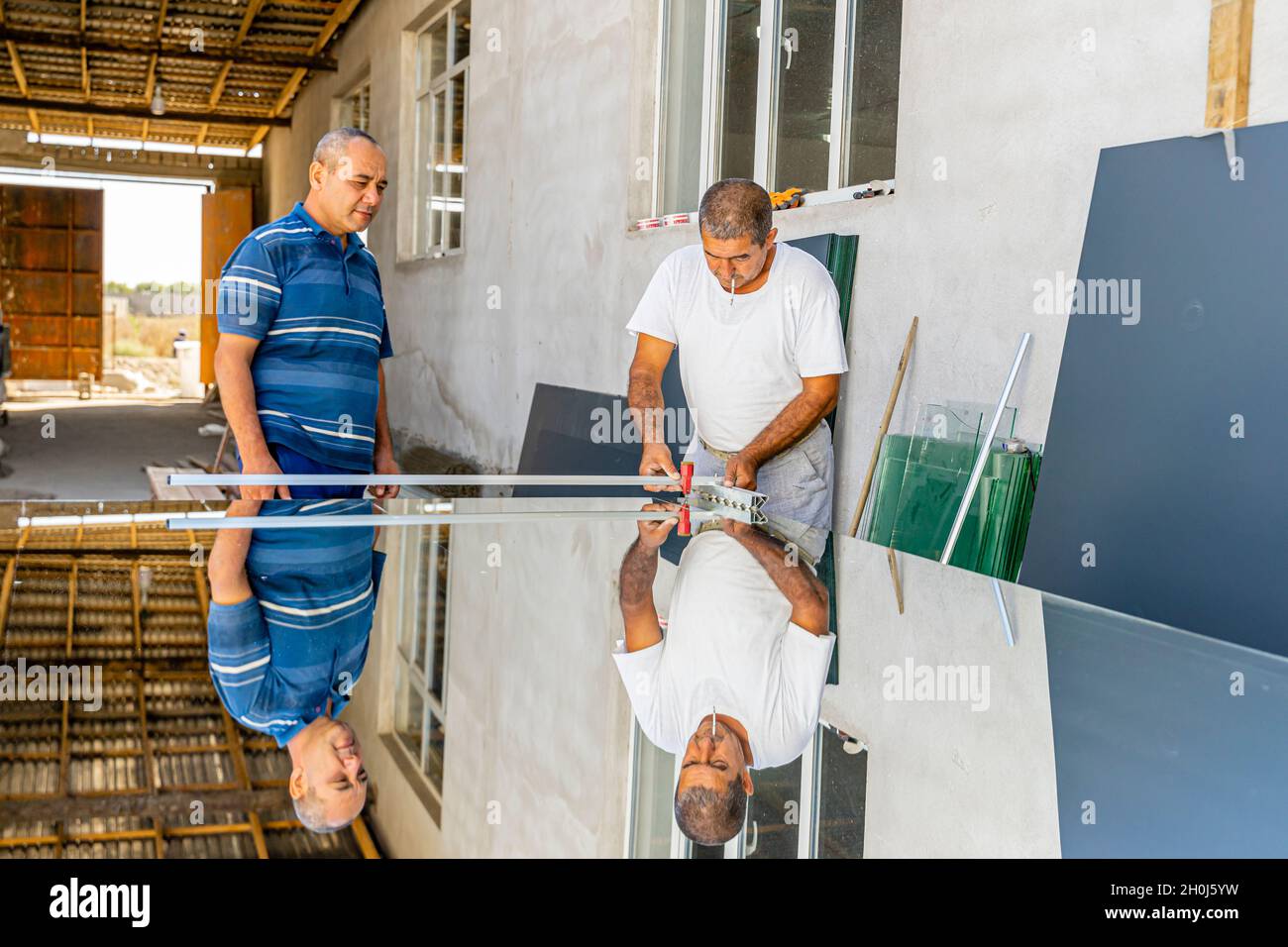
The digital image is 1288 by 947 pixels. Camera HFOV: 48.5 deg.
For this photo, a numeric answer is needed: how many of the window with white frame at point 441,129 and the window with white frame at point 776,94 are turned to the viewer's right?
0

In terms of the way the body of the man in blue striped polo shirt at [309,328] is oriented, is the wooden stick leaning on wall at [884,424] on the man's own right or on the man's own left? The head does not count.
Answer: on the man's own left

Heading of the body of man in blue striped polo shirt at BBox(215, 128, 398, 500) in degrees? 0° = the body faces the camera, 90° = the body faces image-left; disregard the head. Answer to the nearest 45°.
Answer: approximately 315°

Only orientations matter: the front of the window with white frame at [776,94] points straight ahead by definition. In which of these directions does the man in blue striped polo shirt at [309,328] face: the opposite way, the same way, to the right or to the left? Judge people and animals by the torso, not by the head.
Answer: to the left

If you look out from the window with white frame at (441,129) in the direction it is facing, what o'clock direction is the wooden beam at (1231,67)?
The wooden beam is roughly at 10 o'clock from the window with white frame.

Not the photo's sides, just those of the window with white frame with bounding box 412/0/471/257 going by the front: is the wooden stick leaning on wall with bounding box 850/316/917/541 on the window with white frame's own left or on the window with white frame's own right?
on the window with white frame's own left

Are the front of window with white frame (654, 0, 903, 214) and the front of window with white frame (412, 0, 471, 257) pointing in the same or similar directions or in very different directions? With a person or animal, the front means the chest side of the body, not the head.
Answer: same or similar directions

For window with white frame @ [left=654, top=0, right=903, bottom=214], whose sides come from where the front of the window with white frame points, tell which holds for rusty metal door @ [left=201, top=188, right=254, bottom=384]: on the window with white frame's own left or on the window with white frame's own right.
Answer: on the window with white frame's own right

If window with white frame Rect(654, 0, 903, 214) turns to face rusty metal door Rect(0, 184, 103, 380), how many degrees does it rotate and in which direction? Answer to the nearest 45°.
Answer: approximately 90° to its right

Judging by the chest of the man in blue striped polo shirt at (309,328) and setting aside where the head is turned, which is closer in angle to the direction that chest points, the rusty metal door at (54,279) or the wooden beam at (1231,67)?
the wooden beam

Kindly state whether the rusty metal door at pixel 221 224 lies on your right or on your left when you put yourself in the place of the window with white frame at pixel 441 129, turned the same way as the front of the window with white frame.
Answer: on your right

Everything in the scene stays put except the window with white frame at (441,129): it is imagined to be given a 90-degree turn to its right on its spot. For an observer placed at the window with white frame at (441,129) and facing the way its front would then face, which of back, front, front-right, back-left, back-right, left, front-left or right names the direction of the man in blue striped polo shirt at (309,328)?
back-left

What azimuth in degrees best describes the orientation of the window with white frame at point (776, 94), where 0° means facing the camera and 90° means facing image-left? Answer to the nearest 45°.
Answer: approximately 45°

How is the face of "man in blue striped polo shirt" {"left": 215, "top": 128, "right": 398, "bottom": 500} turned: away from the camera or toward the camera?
toward the camera

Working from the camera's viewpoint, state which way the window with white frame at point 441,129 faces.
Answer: facing the viewer and to the left of the viewer
